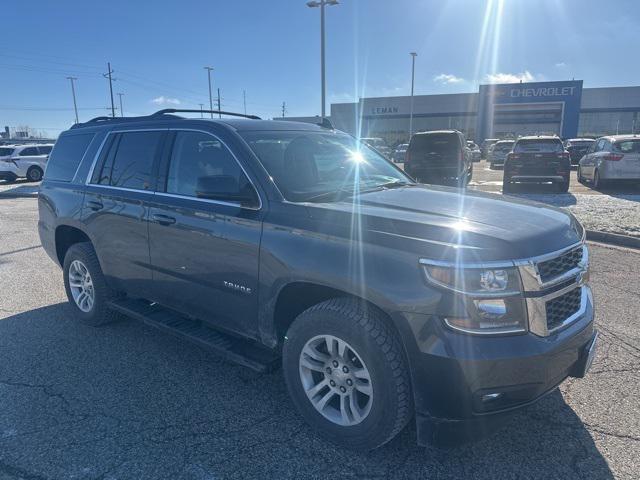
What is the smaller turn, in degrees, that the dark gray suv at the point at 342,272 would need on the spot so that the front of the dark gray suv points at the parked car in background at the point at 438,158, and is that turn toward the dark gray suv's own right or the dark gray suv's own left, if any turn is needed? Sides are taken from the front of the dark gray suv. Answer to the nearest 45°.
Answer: approximately 135° to the dark gray suv's own left

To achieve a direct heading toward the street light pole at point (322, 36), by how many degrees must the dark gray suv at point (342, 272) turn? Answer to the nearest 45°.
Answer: approximately 135° to its left

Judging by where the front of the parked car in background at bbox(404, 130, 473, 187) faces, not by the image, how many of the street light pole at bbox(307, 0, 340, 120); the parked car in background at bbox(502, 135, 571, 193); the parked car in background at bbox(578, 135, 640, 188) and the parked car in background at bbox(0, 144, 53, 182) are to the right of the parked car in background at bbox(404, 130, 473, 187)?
2

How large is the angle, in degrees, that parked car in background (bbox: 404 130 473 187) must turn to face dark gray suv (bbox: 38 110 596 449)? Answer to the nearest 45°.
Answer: approximately 180°

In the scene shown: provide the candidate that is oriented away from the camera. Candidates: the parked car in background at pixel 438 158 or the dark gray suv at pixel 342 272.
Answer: the parked car in background

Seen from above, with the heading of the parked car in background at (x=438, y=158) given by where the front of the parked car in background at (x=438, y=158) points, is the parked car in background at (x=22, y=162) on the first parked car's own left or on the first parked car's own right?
on the first parked car's own left

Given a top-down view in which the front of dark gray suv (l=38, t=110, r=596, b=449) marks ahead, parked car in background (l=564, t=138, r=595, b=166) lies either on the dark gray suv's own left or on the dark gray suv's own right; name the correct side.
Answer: on the dark gray suv's own left

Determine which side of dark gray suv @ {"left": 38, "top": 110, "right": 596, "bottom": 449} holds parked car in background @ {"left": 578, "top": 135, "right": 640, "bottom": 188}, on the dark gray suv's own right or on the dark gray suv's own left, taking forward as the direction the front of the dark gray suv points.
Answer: on the dark gray suv's own left

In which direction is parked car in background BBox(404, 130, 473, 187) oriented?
away from the camera

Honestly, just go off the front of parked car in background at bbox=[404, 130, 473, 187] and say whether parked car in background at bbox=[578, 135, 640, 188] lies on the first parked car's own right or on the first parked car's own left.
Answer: on the first parked car's own right

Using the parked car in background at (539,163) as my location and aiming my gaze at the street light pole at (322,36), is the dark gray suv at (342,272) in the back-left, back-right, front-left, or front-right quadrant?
back-left

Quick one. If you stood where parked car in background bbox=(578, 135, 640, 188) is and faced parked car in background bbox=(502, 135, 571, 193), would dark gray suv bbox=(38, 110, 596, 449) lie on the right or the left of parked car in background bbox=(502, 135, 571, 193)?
left

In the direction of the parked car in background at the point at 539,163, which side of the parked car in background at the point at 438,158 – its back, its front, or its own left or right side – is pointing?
right

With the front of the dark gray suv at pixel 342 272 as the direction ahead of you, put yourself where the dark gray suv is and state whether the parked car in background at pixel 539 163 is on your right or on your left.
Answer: on your left
